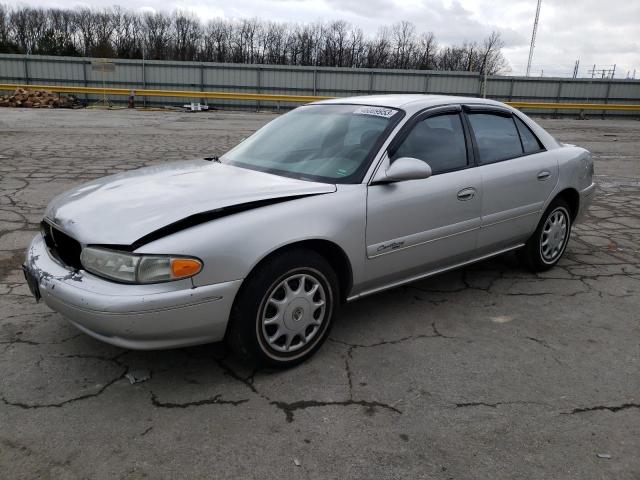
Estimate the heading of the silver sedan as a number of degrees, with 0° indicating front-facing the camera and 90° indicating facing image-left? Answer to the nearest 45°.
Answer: approximately 45°

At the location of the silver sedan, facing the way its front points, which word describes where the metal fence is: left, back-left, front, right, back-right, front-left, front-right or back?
back-right
